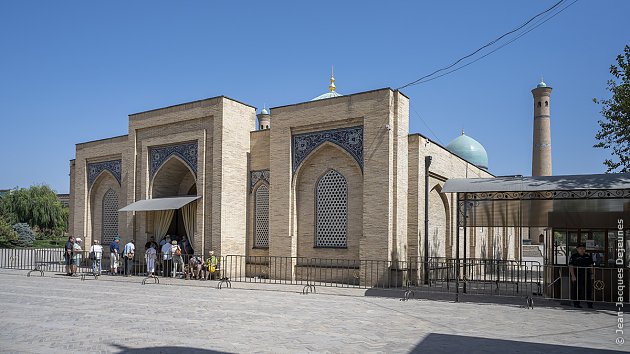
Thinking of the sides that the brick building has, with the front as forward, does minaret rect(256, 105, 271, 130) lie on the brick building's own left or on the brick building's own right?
on the brick building's own right

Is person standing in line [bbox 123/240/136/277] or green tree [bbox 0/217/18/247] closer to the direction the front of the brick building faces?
the person standing in line

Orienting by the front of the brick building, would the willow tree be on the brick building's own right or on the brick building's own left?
on the brick building's own right

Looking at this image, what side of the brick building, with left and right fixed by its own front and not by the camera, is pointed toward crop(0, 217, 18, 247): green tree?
right

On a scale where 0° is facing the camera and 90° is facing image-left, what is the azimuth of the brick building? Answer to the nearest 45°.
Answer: approximately 45°

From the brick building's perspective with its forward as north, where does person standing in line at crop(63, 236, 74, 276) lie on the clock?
The person standing in line is roughly at 2 o'clock from the brick building.

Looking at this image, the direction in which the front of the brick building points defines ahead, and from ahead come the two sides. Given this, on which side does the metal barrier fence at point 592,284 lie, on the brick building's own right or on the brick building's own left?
on the brick building's own left

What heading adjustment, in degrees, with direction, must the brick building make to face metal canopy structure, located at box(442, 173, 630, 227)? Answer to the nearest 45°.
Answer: approximately 90° to its left
